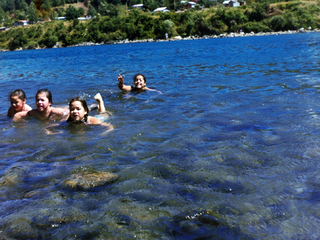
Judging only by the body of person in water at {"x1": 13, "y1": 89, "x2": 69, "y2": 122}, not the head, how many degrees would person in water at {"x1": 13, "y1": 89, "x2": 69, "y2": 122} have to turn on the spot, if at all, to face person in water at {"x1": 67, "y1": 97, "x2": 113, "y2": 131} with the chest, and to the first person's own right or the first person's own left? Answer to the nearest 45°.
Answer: approximately 90° to the first person's own left

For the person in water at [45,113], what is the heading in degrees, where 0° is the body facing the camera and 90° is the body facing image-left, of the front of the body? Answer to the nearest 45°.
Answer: approximately 45°

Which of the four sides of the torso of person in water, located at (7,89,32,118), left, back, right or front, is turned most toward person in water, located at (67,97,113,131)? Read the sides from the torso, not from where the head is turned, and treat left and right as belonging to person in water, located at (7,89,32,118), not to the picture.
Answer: left

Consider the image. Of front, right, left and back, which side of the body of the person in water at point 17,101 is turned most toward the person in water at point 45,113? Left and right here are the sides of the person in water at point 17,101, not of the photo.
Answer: left

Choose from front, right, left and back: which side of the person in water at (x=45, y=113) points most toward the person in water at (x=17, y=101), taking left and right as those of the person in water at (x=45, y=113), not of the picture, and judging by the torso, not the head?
right

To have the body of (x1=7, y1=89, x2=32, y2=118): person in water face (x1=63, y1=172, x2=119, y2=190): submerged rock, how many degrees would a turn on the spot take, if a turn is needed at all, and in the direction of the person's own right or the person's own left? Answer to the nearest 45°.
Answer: approximately 45° to the person's own left
